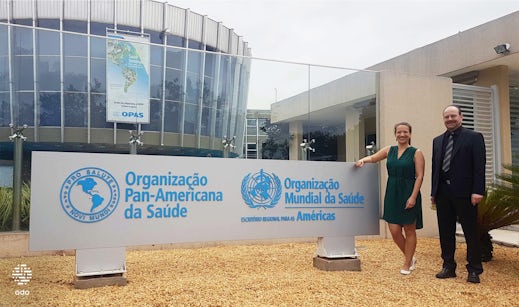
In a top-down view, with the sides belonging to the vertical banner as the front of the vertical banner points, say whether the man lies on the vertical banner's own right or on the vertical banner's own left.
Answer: on the vertical banner's own left

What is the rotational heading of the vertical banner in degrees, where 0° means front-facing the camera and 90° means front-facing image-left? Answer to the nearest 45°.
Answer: approximately 0°

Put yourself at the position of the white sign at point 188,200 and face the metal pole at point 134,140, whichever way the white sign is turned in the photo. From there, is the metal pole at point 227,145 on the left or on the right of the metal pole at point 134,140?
right

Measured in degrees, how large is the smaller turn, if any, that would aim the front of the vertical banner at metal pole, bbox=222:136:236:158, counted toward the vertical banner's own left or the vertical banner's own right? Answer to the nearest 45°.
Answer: approximately 90° to the vertical banner's own left

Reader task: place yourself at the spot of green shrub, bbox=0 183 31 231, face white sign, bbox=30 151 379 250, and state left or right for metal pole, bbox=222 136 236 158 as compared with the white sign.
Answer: left

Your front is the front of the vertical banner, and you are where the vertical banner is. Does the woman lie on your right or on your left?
on your left

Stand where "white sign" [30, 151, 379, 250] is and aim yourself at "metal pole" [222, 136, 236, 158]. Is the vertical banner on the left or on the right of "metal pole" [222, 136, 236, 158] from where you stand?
left
